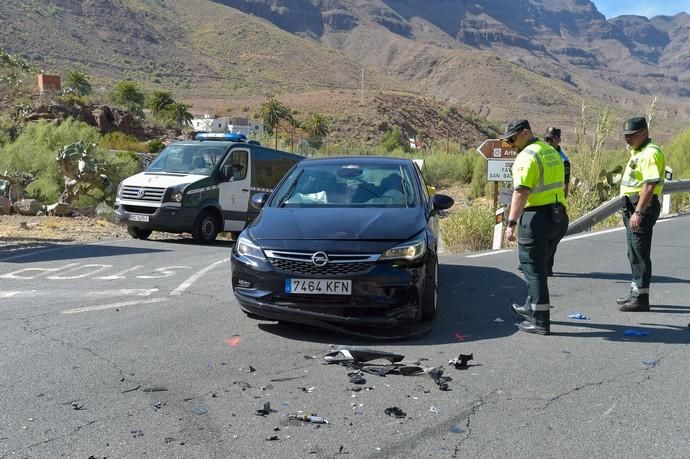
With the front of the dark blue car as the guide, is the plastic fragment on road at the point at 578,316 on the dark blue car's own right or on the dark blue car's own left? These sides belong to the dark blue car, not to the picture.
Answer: on the dark blue car's own left

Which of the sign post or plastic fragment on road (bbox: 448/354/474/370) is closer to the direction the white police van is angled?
the plastic fragment on road

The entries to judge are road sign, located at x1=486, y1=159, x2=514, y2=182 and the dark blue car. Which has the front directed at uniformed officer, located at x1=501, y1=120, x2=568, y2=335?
the road sign

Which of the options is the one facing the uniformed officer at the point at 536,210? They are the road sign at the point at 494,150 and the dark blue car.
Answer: the road sign

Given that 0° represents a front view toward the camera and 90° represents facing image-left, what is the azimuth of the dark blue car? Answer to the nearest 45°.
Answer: approximately 0°

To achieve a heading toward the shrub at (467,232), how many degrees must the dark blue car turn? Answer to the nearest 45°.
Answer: approximately 180°

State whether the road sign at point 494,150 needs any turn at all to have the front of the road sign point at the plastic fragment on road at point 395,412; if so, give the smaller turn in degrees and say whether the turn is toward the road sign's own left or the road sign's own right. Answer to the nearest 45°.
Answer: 0° — it already faces it

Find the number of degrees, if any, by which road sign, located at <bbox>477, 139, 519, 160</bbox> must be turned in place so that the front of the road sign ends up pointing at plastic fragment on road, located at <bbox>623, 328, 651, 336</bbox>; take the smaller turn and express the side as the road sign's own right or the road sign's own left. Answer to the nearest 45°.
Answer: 0° — it already faces it

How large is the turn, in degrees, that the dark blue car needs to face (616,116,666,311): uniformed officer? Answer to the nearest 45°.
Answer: approximately 90° to its left
